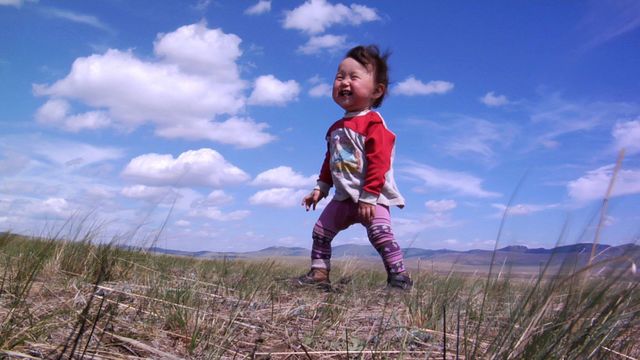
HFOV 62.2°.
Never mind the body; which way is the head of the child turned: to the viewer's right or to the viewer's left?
to the viewer's left

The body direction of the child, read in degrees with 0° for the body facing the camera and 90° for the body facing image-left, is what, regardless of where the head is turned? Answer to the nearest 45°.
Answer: approximately 45°
